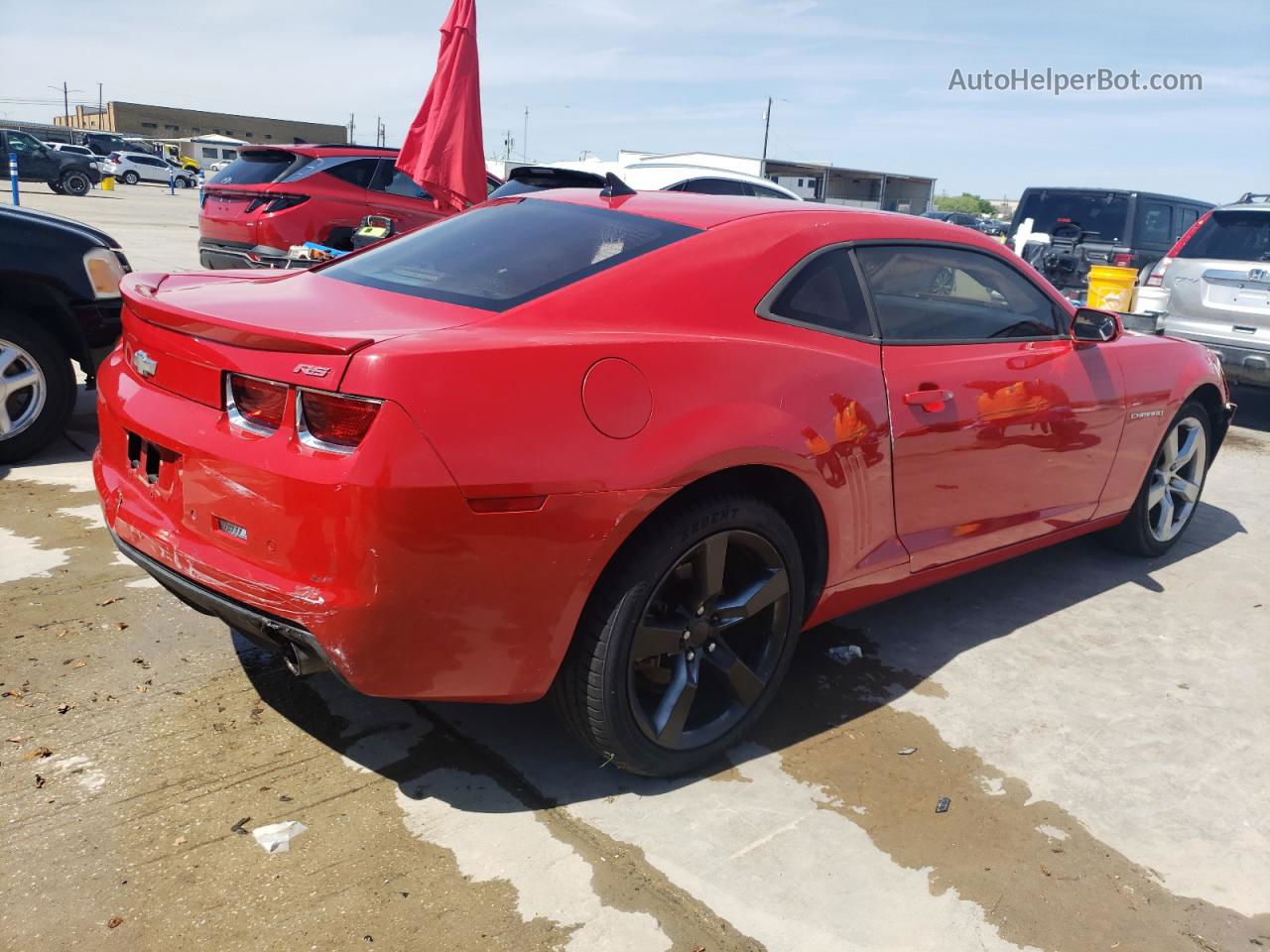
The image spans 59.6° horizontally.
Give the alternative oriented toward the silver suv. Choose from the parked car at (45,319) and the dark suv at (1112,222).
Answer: the parked car

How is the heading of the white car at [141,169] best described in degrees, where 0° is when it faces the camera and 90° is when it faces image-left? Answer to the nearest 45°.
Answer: approximately 270°

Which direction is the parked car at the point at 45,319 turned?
to the viewer's right

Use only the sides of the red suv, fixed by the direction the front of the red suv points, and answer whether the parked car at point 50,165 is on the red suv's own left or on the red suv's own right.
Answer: on the red suv's own left

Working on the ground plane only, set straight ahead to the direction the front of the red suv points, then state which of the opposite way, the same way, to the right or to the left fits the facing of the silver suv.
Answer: the same way

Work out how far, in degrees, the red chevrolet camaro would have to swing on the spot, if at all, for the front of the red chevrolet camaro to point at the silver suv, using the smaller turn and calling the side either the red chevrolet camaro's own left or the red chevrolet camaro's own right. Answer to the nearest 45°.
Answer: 0° — it already faces it

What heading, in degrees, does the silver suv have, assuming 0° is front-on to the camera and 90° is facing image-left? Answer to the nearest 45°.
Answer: approximately 180°

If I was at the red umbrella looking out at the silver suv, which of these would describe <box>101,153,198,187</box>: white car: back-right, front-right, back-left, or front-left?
back-left

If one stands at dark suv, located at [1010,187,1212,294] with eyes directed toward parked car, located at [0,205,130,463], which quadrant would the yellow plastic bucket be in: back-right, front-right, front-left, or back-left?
front-left

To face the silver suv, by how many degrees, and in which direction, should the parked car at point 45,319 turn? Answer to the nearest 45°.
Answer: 0° — it already faces it

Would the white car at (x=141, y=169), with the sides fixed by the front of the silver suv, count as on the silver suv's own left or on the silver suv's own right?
on the silver suv's own left
